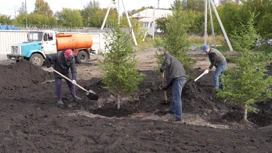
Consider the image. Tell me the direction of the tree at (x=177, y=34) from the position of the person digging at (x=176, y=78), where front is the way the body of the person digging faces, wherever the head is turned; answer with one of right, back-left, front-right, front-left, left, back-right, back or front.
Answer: right

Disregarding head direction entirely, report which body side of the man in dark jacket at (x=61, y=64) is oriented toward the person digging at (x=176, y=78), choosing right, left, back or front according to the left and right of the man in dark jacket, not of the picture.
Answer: front

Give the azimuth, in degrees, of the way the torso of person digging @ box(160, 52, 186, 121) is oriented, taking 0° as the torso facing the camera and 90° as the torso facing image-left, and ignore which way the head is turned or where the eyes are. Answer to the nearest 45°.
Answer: approximately 90°

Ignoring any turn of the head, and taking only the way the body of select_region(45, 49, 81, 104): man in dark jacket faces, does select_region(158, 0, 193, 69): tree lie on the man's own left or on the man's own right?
on the man's own left

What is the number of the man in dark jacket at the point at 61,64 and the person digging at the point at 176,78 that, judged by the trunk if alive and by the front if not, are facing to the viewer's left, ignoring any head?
1

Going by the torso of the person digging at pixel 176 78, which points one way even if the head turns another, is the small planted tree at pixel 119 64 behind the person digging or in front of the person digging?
in front

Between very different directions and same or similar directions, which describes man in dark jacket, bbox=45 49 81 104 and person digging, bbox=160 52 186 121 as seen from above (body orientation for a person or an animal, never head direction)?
very different directions

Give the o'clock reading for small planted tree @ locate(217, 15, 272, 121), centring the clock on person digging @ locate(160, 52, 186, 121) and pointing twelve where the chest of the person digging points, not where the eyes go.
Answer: The small planted tree is roughly at 6 o'clock from the person digging.

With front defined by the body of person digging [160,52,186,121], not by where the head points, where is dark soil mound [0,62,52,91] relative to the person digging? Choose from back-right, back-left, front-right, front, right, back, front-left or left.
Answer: front-right

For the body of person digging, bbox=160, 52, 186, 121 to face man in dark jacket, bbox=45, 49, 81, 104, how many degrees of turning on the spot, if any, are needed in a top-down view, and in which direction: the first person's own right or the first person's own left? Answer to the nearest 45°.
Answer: approximately 45° to the first person's own right

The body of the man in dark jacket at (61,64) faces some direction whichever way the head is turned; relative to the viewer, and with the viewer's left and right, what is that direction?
facing the viewer and to the right of the viewer

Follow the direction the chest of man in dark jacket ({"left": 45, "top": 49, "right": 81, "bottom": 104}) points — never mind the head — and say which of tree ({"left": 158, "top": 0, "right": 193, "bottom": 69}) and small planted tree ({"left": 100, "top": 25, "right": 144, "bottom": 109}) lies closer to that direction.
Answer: the small planted tree
